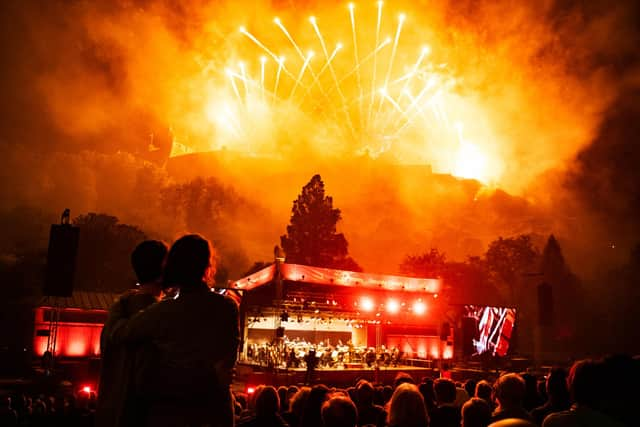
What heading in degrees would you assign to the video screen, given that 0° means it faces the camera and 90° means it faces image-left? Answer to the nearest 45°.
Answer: approximately 0°

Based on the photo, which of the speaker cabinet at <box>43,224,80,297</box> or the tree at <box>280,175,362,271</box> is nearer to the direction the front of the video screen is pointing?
the speaker cabinet

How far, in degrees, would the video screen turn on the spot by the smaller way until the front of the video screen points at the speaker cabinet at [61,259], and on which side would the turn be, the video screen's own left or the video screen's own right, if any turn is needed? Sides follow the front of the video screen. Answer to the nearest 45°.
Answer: approximately 45° to the video screen's own right

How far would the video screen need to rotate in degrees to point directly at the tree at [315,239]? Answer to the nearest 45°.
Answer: approximately 135° to its right
